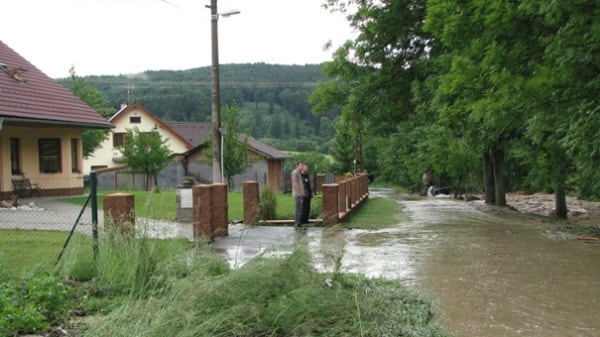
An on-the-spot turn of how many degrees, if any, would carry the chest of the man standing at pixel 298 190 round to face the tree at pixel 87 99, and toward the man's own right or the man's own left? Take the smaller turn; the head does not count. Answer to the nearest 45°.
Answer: approximately 135° to the man's own left

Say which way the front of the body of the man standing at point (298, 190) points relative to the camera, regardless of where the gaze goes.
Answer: to the viewer's right

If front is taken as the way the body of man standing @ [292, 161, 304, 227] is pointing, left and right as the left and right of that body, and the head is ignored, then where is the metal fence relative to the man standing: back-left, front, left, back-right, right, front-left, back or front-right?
back

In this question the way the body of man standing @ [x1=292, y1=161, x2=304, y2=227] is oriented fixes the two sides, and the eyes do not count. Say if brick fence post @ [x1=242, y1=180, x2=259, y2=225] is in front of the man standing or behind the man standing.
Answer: behind

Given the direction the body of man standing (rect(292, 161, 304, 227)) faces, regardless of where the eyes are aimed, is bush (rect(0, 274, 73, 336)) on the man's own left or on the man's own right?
on the man's own right

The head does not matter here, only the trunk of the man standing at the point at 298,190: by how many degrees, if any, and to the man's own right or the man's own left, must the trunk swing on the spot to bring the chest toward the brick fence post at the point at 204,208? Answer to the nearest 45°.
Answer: approximately 135° to the man's own right

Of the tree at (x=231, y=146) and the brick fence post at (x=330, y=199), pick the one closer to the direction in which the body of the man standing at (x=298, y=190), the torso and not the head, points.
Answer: the brick fence post

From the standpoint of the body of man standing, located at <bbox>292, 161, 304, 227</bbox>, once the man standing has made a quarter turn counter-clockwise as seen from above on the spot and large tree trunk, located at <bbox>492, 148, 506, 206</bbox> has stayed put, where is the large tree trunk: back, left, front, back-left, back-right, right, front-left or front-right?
front-right

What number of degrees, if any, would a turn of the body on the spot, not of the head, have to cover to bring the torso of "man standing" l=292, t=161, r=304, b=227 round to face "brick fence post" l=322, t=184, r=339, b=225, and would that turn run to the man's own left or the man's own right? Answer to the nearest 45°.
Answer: approximately 45° to the man's own left

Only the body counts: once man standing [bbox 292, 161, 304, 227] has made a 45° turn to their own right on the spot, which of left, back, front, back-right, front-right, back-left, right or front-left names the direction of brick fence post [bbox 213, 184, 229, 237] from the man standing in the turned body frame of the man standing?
right
